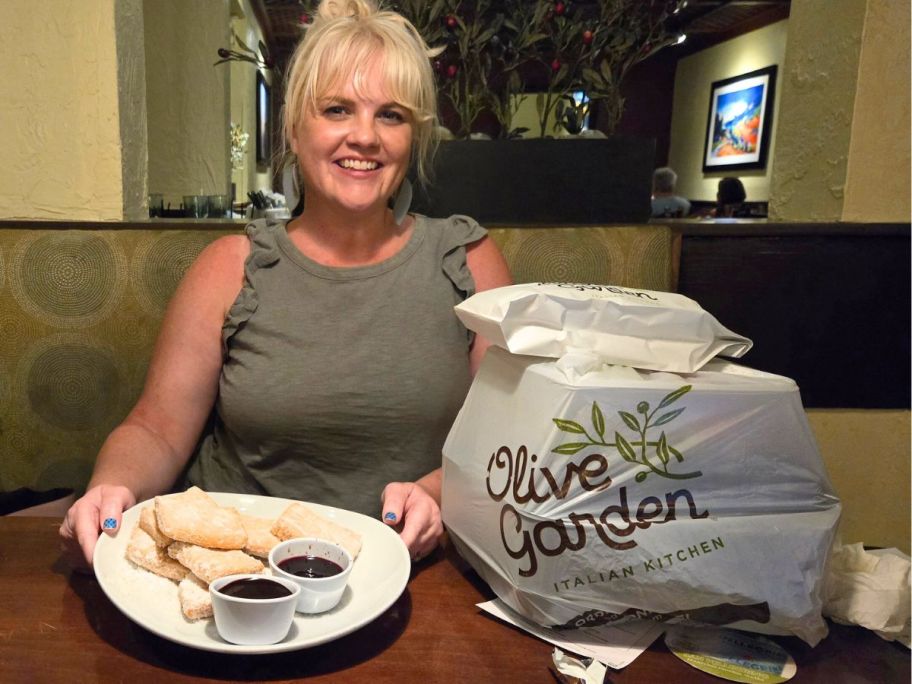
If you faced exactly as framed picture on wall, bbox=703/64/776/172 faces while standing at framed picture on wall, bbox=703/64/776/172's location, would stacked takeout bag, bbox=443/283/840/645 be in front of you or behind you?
in front

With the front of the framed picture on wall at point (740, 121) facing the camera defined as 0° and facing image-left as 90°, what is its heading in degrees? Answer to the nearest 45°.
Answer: approximately 45°

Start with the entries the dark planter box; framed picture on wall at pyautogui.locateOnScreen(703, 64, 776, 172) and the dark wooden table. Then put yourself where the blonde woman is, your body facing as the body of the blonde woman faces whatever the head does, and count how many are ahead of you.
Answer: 1

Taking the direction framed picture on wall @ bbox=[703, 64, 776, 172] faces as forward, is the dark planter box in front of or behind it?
in front

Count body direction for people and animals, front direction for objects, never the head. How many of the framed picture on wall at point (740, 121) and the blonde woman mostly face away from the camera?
0

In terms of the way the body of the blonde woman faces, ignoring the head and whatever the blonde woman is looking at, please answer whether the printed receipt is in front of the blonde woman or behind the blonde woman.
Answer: in front

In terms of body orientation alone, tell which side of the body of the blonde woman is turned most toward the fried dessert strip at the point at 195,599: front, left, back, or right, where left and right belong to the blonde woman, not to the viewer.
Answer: front

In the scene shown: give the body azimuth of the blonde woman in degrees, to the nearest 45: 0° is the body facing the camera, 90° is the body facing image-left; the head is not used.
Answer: approximately 0°
